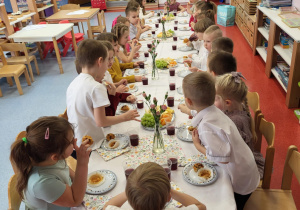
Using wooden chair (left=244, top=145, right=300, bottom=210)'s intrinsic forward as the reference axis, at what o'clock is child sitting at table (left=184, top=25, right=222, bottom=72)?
The child sitting at table is roughly at 2 o'clock from the wooden chair.

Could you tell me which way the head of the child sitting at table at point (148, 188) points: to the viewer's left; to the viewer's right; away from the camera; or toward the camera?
away from the camera

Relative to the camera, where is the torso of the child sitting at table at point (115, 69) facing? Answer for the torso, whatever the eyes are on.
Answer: to the viewer's right

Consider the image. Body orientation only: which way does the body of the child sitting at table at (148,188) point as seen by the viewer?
away from the camera

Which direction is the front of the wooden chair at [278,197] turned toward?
to the viewer's left

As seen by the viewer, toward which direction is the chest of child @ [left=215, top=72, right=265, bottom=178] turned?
to the viewer's left

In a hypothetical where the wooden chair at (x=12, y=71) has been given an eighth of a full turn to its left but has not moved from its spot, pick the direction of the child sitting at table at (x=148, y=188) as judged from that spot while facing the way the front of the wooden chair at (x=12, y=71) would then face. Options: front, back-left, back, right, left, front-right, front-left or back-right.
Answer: back-right

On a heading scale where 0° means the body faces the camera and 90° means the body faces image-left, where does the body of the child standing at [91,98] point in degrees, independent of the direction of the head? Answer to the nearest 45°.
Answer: approximately 225°
